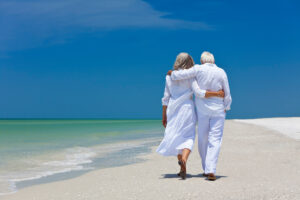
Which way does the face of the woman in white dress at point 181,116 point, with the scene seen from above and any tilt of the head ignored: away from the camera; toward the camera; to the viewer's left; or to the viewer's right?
away from the camera

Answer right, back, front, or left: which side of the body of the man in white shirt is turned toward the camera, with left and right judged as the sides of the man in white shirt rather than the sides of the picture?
back

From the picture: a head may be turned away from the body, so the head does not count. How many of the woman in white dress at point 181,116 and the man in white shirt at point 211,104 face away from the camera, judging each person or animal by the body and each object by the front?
2

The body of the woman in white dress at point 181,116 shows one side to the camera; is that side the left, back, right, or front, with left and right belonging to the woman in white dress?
back
